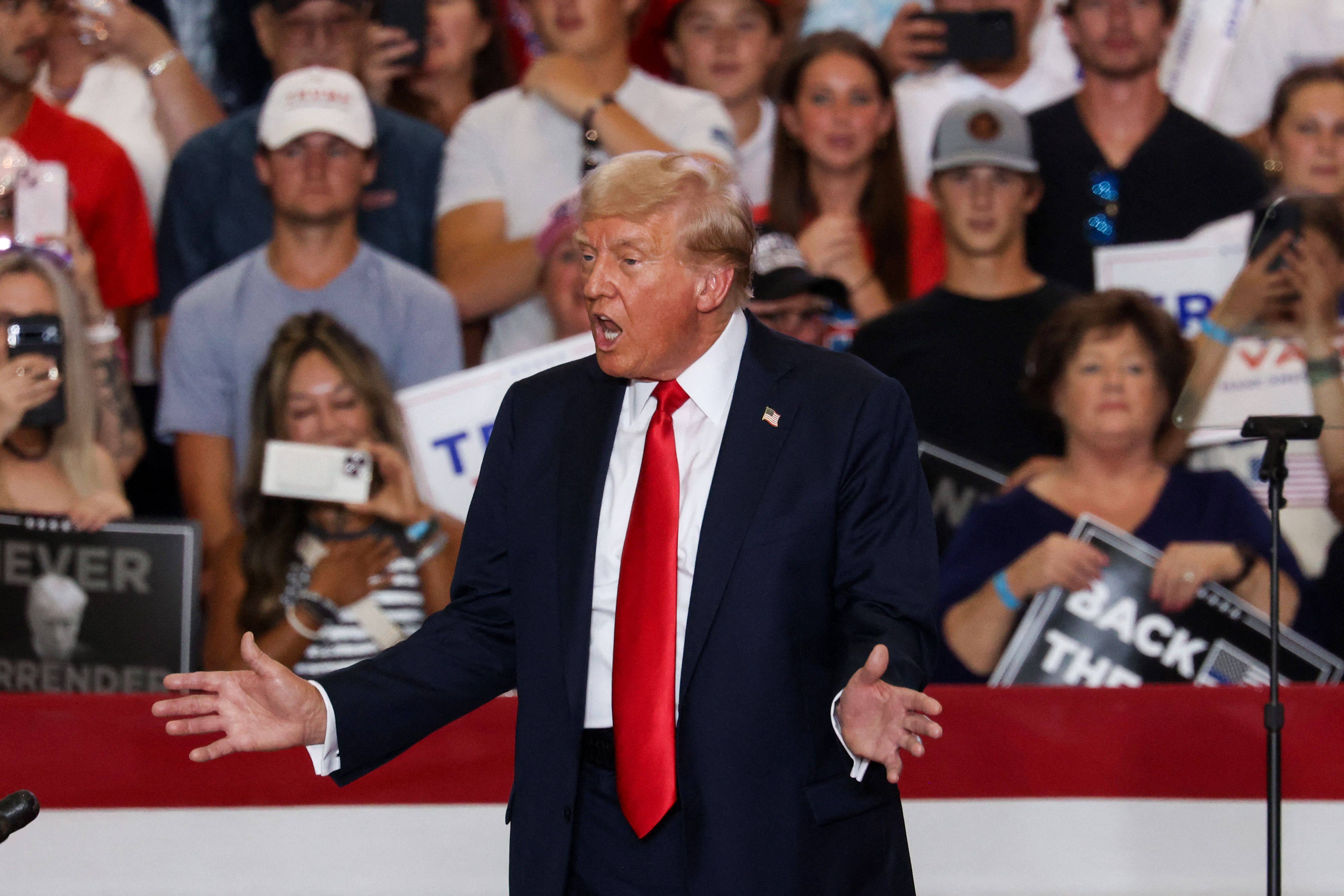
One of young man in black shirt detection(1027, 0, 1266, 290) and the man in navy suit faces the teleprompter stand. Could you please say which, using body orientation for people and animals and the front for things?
the young man in black shirt

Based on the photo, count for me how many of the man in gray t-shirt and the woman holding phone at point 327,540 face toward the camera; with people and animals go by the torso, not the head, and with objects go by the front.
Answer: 2

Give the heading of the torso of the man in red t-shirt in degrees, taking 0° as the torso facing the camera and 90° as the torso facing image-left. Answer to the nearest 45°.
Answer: approximately 0°

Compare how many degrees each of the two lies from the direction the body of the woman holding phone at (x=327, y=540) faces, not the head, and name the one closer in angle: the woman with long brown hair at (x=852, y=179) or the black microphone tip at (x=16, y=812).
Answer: the black microphone tip

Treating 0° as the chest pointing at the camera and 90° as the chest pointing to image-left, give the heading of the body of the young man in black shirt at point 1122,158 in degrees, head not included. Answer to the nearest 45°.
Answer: approximately 0°
